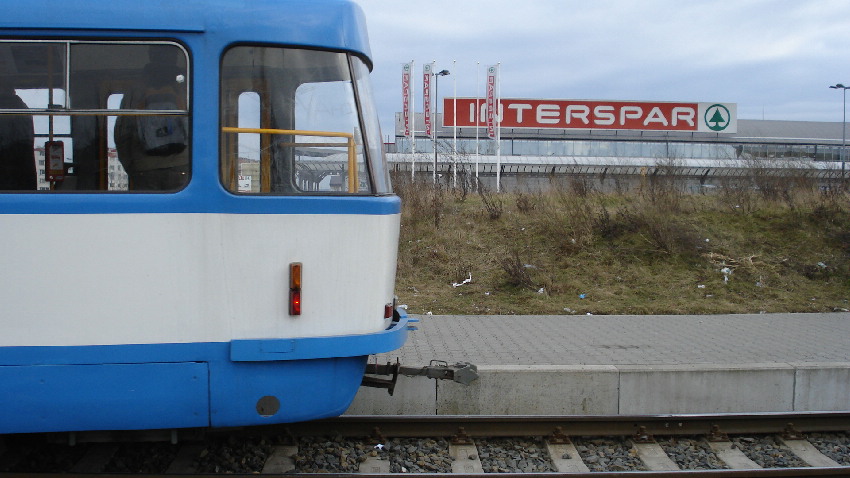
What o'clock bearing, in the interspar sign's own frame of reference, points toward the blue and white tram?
The blue and white tram is roughly at 12 o'clock from the interspar sign.

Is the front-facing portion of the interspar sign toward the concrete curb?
yes

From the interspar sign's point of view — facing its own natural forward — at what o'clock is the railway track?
The railway track is roughly at 12 o'clock from the interspar sign.

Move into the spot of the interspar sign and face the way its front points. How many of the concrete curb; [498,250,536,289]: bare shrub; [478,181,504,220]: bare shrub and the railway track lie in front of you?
4

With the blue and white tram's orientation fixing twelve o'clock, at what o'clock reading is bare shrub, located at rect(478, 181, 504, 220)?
The bare shrub is roughly at 4 o'clock from the blue and white tram.

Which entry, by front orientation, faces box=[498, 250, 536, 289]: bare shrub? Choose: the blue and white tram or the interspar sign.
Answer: the interspar sign

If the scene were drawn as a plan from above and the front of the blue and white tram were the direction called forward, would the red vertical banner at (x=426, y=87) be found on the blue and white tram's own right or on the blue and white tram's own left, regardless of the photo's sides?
on the blue and white tram's own right

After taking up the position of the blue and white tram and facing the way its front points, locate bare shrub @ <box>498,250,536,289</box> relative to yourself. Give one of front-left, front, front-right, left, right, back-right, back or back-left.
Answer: back-right

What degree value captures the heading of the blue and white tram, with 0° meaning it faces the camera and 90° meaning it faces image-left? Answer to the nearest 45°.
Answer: approximately 90°

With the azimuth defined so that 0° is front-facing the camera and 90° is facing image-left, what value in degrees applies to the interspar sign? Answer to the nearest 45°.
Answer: approximately 0°

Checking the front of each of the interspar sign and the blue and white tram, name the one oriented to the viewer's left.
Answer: the blue and white tram

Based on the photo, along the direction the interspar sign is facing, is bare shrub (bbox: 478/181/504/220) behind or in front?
in front
